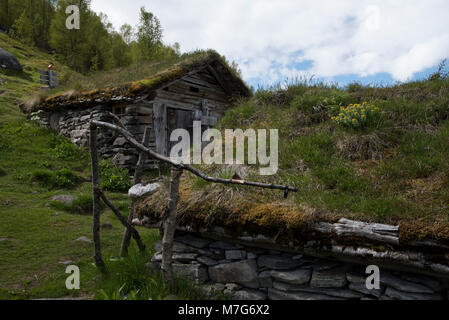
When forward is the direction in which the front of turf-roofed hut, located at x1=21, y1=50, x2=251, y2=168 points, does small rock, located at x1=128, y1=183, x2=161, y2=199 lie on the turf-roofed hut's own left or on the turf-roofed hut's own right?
on the turf-roofed hut's own right

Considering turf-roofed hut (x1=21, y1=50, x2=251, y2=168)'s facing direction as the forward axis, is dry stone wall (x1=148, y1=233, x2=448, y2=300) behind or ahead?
ahead

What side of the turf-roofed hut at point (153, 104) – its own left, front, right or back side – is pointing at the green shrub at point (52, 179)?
right

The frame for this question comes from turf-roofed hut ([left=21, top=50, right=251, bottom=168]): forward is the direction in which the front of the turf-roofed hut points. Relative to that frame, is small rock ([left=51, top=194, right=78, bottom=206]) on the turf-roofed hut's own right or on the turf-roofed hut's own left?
on the turf-roofed hut's own right

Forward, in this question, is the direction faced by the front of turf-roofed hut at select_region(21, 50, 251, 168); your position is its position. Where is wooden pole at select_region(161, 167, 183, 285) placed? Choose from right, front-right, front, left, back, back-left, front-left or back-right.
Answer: front-right

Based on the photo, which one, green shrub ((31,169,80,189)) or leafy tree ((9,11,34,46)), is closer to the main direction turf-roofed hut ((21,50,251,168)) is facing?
the green shrub

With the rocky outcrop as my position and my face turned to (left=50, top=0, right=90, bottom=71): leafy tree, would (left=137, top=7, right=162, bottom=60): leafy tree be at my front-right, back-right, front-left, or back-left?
front-right

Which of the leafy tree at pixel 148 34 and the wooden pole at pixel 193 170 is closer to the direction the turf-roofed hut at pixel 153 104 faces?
the wooden pole

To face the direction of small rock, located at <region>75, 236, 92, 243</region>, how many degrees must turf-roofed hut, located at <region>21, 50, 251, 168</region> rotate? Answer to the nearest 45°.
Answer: approximately 45° to its right
